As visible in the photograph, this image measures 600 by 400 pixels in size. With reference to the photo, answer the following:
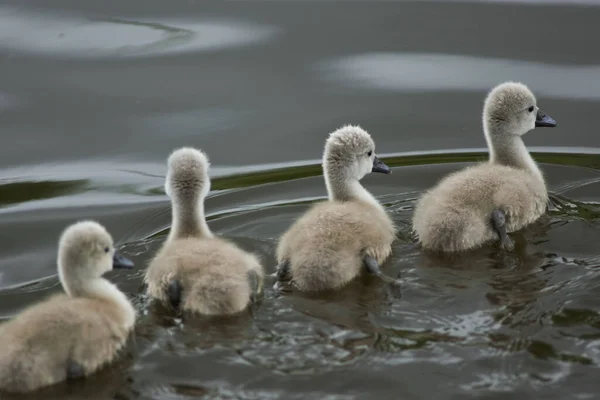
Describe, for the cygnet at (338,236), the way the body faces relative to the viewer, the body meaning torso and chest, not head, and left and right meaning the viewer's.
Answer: facing away from the viewer and to the right of the viewer

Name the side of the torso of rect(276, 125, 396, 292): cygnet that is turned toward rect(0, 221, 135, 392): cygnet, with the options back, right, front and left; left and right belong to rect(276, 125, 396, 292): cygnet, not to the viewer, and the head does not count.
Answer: back

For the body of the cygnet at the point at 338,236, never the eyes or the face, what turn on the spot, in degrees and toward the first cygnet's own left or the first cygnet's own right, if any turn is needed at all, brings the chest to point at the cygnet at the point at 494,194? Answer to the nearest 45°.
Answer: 0° — it already faces it
